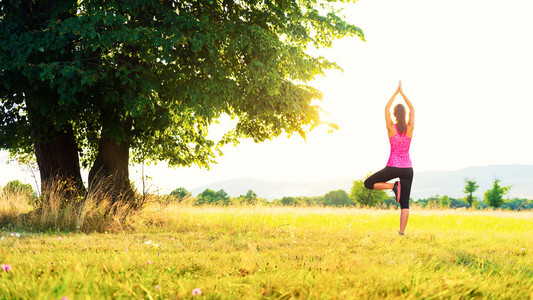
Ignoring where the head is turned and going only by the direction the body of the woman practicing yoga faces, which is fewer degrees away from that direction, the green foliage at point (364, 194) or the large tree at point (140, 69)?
the green foliage

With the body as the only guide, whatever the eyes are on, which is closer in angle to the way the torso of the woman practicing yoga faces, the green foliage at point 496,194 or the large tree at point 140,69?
the green foliage

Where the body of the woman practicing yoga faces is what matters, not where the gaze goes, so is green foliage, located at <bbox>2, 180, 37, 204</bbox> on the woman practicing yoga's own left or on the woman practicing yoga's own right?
on the woman practicing yoga's own left

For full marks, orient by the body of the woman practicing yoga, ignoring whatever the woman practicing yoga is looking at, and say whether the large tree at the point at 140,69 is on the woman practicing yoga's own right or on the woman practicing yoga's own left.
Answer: on the woman practicing yoga's own left

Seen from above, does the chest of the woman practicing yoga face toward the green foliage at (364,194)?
yes

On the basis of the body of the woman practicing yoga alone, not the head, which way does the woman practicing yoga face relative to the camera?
away from the camera
